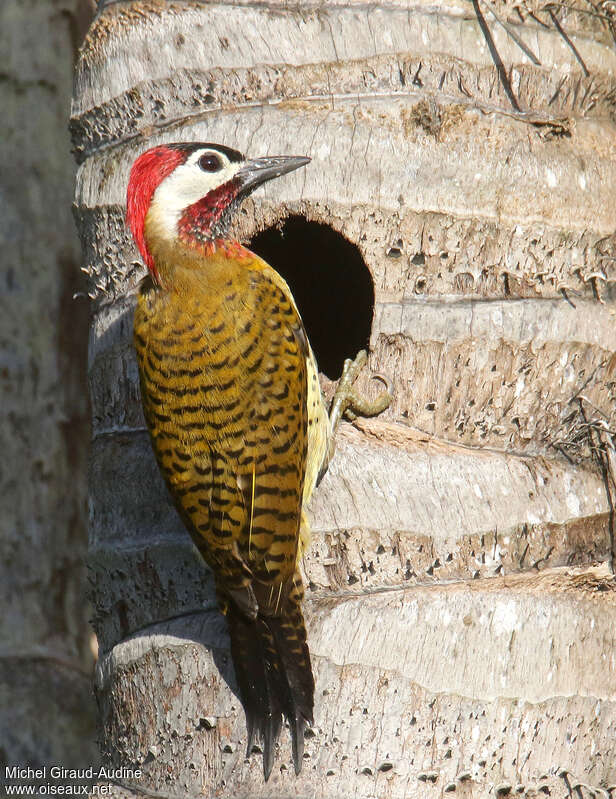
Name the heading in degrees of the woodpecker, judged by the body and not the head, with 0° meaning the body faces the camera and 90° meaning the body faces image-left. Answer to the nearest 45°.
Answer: approximately 225°
